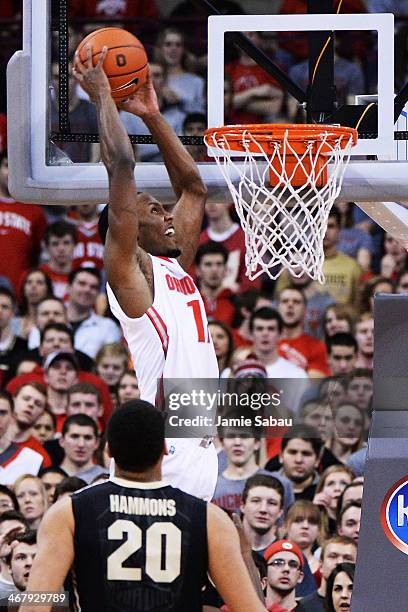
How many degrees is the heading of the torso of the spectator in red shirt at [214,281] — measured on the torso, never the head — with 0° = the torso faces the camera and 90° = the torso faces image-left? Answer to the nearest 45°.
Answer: approximately 0°

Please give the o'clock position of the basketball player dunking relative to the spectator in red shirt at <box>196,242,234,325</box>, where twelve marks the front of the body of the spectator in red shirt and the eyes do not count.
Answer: The basketball player dunking is roughly at 12 o'clock from the spectator in red shirt.

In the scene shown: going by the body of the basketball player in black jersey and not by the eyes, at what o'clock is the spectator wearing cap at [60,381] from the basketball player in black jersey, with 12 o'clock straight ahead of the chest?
The spectator wearing cap is roughly at 12 o'clock from the basketball player in black jersey.

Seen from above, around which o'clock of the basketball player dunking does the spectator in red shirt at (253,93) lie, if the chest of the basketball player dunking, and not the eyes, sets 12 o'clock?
The spectator in red shirt is roughly at 8 o'clock from the basketball player dunking.

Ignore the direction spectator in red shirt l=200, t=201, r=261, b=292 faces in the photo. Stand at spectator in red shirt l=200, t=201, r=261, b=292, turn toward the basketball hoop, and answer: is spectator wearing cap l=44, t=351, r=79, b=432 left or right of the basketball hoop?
right

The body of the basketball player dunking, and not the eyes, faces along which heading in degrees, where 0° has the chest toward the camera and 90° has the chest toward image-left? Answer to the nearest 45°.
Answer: approximately 315°

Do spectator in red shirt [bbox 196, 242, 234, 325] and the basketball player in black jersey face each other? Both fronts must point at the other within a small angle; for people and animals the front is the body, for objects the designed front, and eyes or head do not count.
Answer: yes
